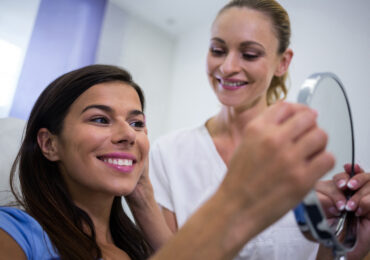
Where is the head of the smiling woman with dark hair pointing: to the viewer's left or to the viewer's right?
to the viewer's right

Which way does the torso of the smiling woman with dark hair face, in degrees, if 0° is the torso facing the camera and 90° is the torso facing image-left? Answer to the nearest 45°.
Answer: approximately 315°
